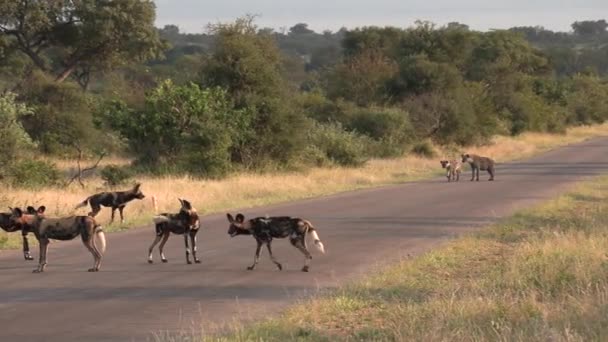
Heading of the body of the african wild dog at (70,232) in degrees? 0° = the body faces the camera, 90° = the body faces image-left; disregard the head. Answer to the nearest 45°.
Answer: approximately 90°

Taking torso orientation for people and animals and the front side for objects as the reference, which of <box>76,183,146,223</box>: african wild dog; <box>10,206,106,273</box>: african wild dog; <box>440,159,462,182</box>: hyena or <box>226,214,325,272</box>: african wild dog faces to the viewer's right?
<box>76,183,146,223</box>: african wild dog

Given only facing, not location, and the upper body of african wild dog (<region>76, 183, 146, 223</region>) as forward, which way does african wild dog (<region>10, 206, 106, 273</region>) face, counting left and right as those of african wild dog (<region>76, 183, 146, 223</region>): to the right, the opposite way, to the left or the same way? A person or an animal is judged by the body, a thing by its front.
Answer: the opposite way

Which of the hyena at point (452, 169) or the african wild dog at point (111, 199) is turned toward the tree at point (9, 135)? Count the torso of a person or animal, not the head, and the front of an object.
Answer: the hyena

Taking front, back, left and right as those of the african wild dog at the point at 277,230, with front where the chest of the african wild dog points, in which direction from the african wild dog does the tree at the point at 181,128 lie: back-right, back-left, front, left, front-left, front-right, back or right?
right

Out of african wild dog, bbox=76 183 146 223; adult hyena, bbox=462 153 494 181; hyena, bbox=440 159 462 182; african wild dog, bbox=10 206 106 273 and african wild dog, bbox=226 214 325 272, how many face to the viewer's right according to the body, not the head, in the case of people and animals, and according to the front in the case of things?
1

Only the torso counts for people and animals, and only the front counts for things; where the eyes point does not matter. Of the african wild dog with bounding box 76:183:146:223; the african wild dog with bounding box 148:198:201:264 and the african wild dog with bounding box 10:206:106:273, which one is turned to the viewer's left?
the african wild dog with bounding box 10:206:106:273

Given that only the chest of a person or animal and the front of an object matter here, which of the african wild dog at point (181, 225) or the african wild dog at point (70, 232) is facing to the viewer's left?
the african wild dog at point (70, 232)

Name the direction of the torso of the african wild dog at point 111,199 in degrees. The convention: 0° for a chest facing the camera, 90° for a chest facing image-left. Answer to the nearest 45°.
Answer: approximately 270°

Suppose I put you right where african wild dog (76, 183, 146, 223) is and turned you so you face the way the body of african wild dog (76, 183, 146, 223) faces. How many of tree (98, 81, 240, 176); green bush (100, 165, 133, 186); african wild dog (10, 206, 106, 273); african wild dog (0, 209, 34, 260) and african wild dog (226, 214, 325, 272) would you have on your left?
2

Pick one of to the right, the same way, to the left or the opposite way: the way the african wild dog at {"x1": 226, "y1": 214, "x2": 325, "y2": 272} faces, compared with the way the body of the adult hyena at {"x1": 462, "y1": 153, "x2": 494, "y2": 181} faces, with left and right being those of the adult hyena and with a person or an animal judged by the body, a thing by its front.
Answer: the same way

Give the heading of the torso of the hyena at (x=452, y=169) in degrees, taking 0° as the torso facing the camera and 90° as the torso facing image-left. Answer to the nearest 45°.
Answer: approximately 45°

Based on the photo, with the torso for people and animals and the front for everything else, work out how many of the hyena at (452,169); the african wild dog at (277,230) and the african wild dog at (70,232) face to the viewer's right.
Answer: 0

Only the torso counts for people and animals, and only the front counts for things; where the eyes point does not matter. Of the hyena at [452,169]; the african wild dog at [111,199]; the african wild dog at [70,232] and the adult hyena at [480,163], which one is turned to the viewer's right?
the african wild dog at [111,199]

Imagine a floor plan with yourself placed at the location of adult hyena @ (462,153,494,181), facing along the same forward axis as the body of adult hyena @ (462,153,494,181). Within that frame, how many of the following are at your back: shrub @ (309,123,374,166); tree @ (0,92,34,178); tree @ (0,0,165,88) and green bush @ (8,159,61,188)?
0

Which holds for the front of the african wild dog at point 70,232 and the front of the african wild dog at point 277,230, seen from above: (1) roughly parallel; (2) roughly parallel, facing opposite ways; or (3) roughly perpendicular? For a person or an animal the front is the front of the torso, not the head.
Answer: roughly parallel
